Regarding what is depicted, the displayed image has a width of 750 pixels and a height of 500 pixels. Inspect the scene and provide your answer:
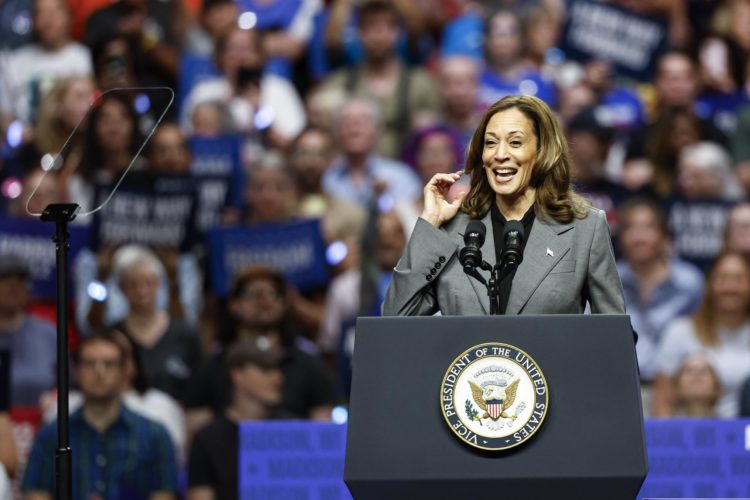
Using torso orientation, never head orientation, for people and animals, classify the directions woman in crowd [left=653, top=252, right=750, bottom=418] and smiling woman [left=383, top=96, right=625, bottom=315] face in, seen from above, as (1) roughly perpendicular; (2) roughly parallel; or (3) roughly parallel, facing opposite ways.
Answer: roughly parallel

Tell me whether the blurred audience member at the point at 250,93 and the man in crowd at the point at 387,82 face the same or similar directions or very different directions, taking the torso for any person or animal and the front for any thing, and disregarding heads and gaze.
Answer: same or similar directions

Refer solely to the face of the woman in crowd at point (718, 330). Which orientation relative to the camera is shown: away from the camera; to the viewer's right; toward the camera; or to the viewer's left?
toward the camera

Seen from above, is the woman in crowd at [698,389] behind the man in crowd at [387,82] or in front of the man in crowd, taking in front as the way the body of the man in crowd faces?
in front

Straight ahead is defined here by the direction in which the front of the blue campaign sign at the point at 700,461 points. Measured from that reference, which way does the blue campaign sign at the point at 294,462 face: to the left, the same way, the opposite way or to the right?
the same way

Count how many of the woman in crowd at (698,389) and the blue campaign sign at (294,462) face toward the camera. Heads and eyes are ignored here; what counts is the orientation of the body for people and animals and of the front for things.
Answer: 2

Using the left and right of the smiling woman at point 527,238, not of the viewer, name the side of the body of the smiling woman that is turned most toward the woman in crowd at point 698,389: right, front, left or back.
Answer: back

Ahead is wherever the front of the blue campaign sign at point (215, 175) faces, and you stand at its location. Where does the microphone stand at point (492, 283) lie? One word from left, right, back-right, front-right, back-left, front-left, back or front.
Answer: front

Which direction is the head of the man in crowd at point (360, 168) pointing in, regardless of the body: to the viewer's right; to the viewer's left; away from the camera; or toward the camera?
toward the camera

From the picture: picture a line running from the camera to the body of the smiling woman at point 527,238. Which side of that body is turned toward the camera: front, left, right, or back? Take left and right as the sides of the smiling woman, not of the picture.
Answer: front

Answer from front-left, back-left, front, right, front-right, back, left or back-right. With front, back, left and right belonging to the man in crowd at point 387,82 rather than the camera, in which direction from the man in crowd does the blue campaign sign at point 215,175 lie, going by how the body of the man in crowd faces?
front-right

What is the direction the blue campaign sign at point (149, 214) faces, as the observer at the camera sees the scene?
facing the viewer

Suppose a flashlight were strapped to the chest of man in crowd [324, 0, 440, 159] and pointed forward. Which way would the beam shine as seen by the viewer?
toward the camera

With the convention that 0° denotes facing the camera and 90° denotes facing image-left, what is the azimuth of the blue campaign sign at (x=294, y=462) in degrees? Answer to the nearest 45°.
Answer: approximately 0°

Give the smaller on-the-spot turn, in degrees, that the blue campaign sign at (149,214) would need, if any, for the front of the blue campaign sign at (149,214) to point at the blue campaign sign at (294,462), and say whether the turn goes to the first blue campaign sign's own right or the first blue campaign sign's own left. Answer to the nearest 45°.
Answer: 0° — it already faces it

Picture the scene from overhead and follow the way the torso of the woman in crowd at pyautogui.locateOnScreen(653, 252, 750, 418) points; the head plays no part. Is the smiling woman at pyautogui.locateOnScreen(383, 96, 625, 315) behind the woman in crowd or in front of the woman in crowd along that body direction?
in front
